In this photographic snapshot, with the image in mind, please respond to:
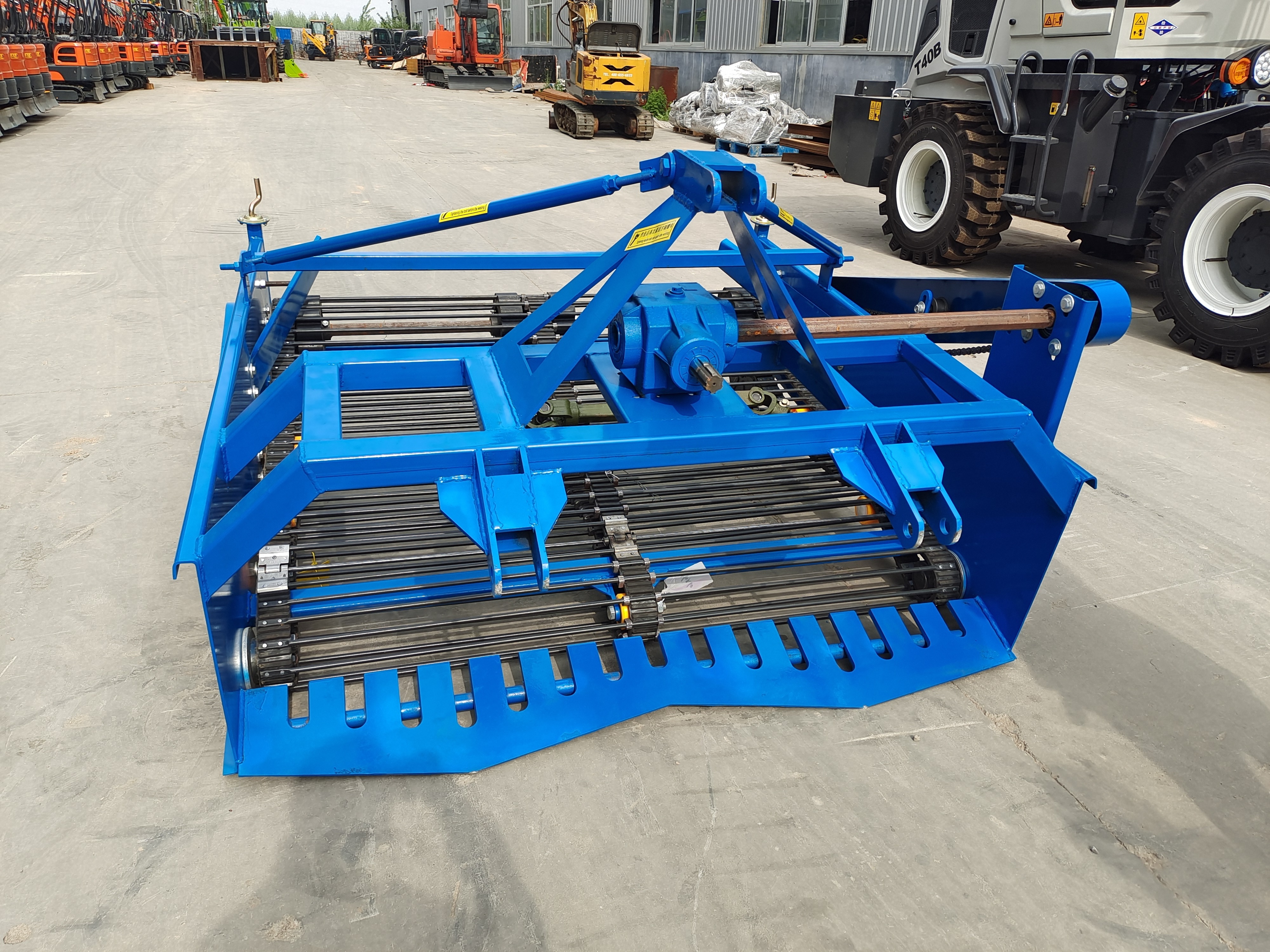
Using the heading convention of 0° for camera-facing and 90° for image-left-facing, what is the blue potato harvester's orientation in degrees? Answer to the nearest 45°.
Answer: approximately 0°

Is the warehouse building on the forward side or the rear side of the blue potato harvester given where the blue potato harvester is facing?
on the rear side

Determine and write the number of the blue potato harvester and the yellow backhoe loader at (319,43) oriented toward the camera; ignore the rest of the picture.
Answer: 2

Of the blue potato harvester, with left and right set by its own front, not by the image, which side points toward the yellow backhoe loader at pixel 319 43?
back

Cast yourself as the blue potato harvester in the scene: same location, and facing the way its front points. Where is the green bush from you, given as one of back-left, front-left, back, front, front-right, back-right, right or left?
back

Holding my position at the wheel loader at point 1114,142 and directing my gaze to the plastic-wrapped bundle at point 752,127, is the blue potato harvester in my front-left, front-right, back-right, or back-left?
back-left
